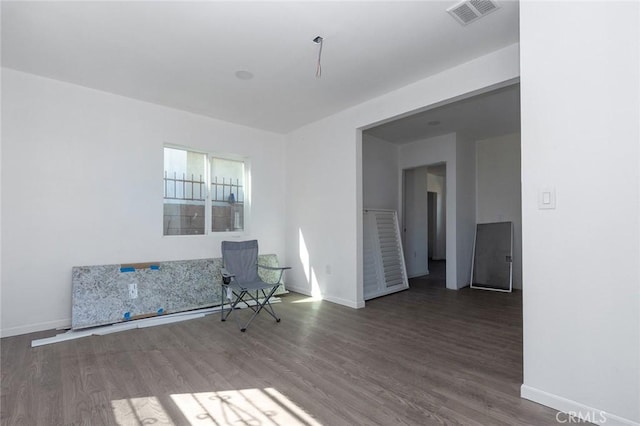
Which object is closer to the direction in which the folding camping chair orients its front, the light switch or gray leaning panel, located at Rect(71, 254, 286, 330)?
the light switch

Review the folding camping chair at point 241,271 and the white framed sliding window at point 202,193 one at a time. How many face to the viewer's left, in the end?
0

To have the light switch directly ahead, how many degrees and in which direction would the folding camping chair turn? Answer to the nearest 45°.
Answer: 0° — it already faces it

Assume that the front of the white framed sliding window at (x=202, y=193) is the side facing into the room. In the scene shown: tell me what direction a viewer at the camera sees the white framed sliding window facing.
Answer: facing the viewer and to the right of the viewer

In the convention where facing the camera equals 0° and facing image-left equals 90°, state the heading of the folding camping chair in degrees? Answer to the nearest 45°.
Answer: approximately 315°

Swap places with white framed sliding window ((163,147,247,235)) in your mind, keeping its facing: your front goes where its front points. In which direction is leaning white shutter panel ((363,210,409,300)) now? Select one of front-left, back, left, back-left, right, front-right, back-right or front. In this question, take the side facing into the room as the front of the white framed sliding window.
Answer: front-left

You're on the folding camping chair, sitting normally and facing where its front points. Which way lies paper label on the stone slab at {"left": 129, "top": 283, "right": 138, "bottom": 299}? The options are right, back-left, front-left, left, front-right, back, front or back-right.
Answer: back-right

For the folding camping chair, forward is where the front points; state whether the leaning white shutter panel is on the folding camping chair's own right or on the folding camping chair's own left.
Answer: on the folding camping chair's own left

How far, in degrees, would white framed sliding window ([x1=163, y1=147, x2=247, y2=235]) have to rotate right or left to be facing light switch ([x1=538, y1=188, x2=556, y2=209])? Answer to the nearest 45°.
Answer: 0° — it already faces it
